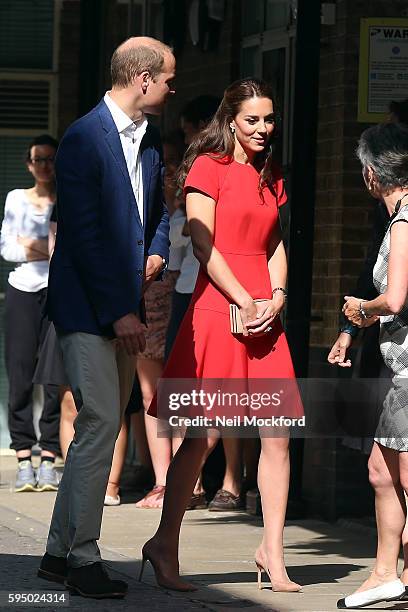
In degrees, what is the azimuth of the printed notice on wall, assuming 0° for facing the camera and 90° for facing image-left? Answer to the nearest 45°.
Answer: approximately 0°

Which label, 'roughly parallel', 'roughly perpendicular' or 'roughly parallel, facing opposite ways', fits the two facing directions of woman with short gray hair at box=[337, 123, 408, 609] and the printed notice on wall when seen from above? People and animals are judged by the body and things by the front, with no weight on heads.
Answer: roughly perpendicular

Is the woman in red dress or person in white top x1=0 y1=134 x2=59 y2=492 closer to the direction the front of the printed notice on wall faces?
the woman in red dress

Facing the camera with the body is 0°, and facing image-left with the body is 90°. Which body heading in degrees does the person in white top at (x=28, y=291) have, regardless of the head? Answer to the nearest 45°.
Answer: approximately 0°

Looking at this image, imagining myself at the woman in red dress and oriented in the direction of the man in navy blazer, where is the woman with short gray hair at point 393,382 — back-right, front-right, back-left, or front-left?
back-left

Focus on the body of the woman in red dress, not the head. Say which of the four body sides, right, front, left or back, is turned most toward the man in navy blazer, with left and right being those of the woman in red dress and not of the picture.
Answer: right

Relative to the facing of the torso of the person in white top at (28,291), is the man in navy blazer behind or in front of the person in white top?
in front

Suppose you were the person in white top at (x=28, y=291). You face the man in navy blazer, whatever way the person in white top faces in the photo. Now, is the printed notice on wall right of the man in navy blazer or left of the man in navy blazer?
left

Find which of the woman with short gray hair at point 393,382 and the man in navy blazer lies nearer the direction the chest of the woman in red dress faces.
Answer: the woman with short gray hair

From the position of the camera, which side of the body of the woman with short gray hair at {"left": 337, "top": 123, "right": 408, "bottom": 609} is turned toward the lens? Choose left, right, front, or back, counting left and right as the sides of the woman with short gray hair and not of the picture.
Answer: left

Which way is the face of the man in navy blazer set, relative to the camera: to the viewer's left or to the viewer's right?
to the viewer's right

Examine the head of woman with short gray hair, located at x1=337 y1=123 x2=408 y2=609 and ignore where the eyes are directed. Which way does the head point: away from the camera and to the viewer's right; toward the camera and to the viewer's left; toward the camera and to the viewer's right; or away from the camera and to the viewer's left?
away from the camera and to the viewer's left

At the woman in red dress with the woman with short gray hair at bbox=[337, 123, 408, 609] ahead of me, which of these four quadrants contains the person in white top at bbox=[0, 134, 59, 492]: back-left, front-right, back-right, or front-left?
back-left

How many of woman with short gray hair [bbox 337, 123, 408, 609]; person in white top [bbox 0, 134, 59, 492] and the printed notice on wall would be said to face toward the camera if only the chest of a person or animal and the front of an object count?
2

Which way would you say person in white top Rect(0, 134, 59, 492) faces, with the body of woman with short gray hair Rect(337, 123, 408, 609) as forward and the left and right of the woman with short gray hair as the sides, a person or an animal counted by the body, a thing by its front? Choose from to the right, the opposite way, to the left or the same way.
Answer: to the left
